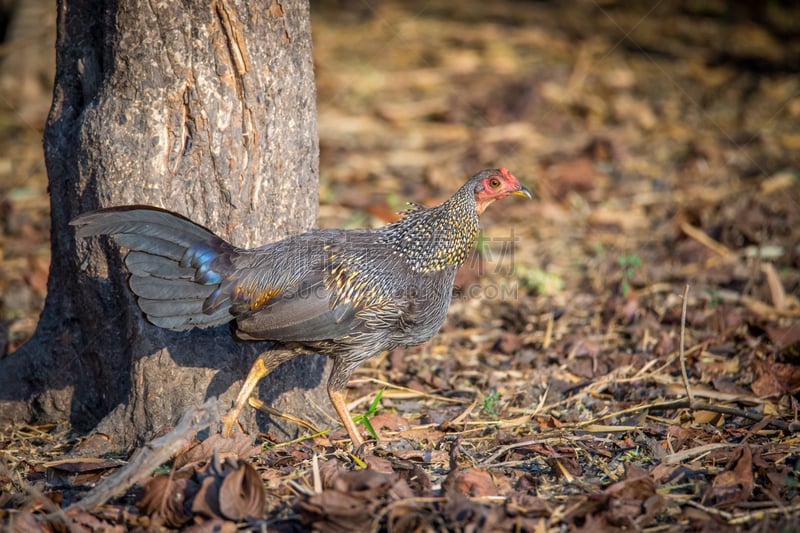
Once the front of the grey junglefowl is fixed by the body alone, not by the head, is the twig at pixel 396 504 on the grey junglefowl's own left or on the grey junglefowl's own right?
on the grey junglefowl's own right

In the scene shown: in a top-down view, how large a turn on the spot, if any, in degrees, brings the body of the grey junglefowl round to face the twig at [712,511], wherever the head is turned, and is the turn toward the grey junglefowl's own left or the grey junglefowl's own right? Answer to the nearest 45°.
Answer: approximately 45° to the grey junglefowl's own right

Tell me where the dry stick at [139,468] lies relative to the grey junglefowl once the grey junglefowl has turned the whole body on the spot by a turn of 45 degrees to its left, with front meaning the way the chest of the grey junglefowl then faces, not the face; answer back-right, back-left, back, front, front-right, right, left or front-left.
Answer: back

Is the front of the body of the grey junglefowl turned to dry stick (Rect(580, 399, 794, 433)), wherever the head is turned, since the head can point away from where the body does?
yes

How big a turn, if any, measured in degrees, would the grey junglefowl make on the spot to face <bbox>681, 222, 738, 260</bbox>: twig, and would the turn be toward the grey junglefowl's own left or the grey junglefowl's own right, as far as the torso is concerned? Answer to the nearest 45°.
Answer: approximately 45° to the grey junglefowl's own left

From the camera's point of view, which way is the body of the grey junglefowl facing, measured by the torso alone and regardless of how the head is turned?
to the viewer's right
